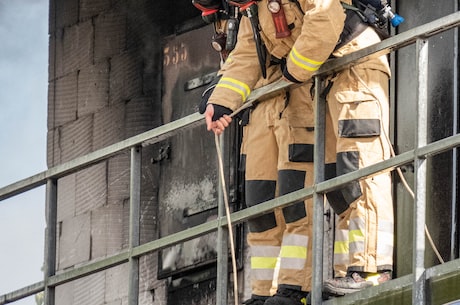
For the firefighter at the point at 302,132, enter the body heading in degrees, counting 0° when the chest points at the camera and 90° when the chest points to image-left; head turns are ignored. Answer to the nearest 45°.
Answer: approximately 45°
